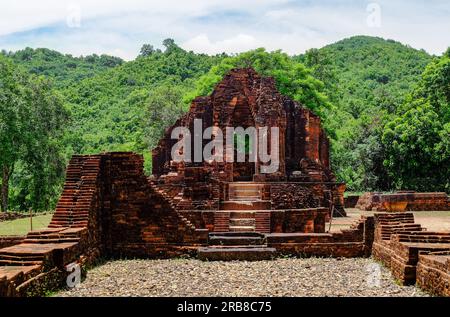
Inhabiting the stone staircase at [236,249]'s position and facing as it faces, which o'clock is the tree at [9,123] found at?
The tree is roughly at 5 o'clock from the stone staircase.

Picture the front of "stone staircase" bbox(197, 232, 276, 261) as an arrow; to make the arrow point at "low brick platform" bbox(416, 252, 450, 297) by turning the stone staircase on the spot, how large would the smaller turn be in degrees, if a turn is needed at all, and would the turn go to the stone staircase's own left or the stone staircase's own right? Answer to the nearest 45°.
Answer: approximately 45° to the stone staircase's own left

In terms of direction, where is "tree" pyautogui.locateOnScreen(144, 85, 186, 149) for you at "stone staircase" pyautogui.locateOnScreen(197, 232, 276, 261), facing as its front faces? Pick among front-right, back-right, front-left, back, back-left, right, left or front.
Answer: back

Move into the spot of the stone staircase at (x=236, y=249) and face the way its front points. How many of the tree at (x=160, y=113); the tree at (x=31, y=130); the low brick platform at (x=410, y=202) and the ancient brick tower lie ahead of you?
0

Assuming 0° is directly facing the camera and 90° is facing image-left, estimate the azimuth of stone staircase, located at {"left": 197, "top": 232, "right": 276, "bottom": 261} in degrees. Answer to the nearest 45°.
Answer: approximately 0°

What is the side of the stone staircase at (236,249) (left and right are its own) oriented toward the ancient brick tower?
back

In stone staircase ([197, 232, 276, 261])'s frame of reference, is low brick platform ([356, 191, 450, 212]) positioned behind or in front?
behind

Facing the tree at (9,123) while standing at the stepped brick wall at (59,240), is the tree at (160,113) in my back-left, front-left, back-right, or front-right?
front-right

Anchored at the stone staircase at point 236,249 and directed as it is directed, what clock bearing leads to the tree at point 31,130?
The tree is roughly at 5 o'clock from the stone staircase.

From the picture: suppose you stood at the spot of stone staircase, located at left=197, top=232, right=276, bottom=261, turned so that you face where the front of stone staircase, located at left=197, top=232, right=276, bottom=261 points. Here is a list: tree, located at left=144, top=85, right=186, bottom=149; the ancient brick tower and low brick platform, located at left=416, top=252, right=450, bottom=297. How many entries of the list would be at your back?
2

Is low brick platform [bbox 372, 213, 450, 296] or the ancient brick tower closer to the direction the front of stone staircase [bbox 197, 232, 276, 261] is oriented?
the low brick platform

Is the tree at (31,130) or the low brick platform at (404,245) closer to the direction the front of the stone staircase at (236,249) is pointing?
the low brick platform

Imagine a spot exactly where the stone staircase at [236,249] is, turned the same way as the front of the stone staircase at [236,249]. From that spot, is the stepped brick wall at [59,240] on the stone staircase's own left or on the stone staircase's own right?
on the stone staircase's own right

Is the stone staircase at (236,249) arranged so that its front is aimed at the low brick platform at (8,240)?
no

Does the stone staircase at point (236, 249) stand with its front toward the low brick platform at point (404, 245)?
no
